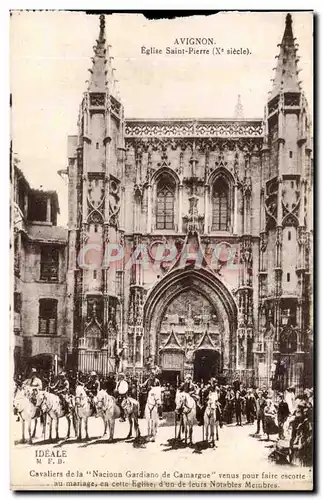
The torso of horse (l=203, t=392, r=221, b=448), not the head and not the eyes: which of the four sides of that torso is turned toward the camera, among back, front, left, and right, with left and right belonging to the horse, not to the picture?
front

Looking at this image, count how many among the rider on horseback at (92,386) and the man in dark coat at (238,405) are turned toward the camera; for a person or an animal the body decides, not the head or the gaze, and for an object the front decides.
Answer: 2

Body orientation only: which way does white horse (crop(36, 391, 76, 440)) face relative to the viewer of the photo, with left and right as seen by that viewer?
facing the viewer and to the left of the viewer

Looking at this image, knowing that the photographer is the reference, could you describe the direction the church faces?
facing the viewer

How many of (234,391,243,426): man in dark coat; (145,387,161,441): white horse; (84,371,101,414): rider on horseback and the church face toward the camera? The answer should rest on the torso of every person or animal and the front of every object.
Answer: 4

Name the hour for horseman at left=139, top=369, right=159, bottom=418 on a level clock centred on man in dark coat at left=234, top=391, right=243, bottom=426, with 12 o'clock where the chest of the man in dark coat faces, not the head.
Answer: The horseman is roughly at 3 o'clock from the man in dark coat.

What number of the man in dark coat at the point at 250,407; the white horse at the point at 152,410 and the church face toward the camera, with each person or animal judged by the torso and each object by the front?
3

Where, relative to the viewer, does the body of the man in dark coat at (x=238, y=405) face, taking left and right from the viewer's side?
facing the viewer

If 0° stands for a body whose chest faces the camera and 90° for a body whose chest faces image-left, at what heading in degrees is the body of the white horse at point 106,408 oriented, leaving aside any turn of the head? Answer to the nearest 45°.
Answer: approximately 45°

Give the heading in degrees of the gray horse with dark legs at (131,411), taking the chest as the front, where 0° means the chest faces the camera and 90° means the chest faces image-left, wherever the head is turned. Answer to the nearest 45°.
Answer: approximately 45°

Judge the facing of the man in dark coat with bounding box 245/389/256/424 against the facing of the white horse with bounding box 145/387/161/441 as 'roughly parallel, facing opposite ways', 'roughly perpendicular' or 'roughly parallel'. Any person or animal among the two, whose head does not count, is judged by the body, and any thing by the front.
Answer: roughly parallel

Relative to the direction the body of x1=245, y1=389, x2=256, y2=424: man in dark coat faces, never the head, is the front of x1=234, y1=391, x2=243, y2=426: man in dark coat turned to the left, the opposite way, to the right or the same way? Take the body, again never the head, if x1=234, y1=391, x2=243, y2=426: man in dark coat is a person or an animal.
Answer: the same way

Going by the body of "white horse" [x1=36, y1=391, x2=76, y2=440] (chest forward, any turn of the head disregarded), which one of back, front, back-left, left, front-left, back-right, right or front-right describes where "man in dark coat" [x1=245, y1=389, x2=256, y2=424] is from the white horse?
back-left
